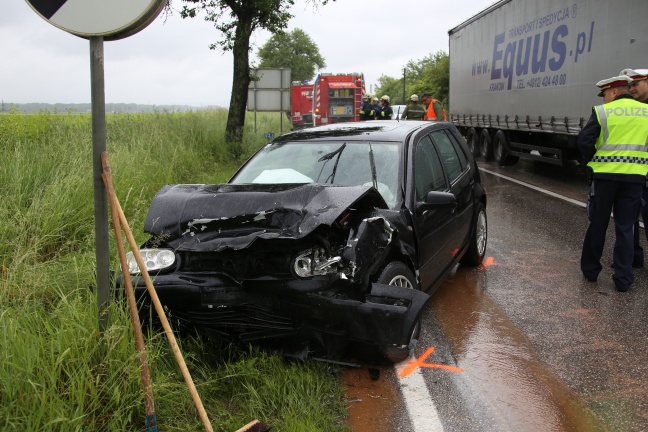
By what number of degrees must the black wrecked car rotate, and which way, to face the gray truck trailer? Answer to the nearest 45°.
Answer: approximately 180°

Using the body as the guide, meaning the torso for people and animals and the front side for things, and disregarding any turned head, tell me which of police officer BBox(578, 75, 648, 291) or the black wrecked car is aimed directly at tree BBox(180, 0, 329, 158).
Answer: the police officer

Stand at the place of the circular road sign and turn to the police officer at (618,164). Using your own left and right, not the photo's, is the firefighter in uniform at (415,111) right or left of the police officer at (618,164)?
left

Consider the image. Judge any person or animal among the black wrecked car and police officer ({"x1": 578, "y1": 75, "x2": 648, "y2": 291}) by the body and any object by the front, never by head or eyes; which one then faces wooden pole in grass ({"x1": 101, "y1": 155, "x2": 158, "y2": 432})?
the black wrecked car

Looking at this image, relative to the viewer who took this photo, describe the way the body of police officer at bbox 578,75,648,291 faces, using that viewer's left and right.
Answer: facing away from the viewer and to the left of the viewer

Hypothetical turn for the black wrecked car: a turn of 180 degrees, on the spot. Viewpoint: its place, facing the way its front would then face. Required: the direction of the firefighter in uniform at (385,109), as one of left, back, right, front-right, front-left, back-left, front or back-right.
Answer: front-left

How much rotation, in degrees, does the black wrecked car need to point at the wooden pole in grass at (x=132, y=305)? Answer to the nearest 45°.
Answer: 0° — it already faces it

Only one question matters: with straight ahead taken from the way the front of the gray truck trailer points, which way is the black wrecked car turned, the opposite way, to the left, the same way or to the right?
to the right

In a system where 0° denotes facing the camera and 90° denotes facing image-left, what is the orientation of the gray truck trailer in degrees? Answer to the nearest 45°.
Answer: approximately 315°

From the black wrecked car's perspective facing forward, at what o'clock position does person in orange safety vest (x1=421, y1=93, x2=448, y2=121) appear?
The person in orange safety vest is roughly at 5 o'clock from the black wrecked car.
